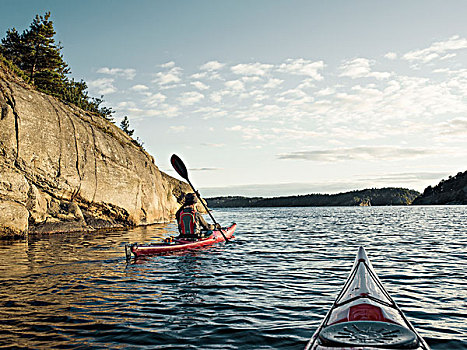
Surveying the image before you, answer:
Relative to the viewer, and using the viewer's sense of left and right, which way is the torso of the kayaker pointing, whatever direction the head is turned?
facing away from the viewer and to the right of the viewer

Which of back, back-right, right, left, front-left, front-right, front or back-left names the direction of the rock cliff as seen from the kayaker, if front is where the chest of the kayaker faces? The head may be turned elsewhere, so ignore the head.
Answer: left

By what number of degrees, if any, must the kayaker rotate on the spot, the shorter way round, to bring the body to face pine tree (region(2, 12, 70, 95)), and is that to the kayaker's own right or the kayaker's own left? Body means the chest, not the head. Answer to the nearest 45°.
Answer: approximately 90° to the kayaker's own left
